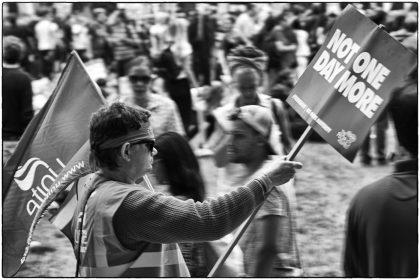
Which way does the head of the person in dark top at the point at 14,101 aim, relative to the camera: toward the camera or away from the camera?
away from the camera

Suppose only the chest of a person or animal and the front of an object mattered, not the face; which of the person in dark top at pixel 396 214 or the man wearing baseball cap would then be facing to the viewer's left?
the man wearing baseball cap

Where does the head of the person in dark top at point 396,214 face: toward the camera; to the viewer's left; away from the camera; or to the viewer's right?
away from the camera

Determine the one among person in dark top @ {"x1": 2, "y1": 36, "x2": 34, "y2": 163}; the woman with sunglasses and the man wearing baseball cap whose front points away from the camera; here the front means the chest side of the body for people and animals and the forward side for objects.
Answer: the person in dark top

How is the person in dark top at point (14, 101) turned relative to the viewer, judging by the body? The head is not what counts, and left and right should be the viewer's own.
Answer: facing away from the viewer

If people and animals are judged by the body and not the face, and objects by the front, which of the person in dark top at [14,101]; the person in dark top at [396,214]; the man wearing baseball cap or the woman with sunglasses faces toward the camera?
the woman with sunglasses

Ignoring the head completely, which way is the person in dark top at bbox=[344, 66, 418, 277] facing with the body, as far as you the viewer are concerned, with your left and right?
facing away from the viewer

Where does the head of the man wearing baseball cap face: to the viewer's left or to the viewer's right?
to the viewer's left

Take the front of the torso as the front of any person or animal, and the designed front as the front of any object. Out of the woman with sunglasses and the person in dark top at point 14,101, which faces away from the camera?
the person in dark top

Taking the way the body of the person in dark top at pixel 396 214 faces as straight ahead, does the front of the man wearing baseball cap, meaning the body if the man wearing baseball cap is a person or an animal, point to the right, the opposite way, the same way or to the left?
to the left

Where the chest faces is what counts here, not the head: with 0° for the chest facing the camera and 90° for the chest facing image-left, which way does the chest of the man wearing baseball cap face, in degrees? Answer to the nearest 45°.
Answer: approximately 90°
